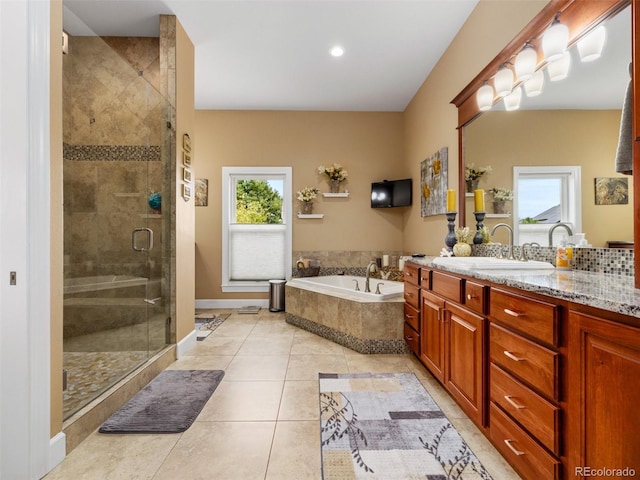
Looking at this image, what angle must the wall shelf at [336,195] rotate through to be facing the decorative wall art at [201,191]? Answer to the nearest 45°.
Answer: approximately 90° to its right

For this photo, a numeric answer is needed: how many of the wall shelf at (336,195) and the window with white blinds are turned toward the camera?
2

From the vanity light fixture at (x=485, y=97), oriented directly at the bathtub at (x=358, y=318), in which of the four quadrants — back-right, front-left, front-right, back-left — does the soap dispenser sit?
back-left

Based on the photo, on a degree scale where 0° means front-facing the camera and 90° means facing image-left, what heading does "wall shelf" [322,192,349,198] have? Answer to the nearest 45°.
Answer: approximately 0°

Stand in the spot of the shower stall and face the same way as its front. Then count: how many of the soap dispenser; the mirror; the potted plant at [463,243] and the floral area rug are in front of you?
4

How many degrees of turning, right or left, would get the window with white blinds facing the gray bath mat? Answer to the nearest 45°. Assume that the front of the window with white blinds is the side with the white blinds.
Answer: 0° — it already faces it

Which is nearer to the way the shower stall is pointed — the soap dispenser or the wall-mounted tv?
the soap dispenser

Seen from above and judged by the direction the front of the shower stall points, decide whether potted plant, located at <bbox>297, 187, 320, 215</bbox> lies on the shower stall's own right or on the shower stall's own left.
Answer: on the shower stall's own left

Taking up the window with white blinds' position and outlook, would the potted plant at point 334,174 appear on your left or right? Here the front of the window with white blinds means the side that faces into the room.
on your left

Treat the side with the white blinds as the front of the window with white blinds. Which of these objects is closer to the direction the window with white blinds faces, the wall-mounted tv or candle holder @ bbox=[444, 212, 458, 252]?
the candle holder

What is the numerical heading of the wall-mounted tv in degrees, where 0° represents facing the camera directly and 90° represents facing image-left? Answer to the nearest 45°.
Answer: approximately 45°

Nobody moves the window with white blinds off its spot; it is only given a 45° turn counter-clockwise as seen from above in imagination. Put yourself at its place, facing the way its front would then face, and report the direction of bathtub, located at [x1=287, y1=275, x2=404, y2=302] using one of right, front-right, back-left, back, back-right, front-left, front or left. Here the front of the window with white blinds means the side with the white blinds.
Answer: front

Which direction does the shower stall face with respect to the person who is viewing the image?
facing the viewer and to the right of the viewer

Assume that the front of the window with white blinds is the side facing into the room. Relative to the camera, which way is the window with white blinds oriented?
toward the camera

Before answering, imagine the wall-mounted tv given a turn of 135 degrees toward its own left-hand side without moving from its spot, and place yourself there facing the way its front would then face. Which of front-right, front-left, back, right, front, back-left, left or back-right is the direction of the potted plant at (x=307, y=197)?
back

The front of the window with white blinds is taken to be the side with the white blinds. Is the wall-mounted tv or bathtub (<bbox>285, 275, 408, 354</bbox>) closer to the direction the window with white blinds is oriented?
the bathtub
